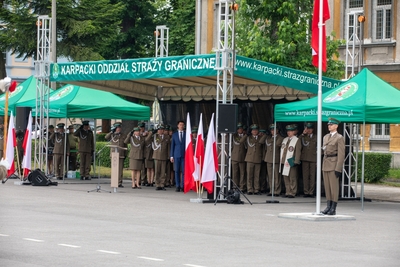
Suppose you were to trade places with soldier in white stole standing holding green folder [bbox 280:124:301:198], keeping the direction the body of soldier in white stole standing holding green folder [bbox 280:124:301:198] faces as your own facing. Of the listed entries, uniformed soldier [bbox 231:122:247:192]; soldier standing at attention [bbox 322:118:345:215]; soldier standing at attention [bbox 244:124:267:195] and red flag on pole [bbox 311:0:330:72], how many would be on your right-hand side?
2

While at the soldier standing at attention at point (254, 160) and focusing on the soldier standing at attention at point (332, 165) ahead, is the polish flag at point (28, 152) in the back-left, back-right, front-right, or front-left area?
back-right

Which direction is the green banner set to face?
toward the camera

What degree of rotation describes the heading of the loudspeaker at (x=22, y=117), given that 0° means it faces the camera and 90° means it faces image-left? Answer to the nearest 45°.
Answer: approximately 45°

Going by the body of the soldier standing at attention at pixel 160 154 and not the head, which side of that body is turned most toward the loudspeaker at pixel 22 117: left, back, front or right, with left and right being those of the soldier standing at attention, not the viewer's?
right

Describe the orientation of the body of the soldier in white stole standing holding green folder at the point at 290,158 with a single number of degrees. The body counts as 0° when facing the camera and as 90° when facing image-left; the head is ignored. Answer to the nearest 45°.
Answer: approximately 45°

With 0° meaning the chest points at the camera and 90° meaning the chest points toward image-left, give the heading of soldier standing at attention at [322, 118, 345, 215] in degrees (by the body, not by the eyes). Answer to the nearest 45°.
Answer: approximately 45°

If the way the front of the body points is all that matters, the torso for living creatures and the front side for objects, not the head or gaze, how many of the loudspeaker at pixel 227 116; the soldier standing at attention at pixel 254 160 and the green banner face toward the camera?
3

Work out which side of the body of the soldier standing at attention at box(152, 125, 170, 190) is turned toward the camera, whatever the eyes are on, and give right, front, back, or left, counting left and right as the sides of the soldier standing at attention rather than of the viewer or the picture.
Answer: front

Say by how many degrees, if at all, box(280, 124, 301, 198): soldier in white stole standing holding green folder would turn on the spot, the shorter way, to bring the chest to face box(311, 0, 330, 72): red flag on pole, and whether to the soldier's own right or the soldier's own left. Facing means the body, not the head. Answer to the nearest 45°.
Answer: approximately 45° to the soldier's own left
